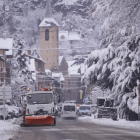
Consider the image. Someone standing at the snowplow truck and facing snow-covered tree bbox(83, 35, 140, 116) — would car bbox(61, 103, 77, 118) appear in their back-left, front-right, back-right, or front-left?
front-left

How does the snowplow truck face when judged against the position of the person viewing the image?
facing the viewer

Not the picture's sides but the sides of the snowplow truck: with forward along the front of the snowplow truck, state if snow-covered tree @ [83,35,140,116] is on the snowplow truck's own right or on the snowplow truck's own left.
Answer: on the snowplow truck's own left

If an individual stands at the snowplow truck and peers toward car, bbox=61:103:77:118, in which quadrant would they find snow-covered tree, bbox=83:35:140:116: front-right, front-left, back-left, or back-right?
front-right

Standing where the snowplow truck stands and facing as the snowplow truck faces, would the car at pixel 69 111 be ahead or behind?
behind
